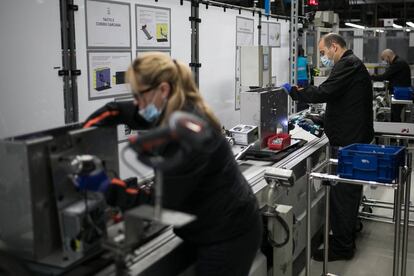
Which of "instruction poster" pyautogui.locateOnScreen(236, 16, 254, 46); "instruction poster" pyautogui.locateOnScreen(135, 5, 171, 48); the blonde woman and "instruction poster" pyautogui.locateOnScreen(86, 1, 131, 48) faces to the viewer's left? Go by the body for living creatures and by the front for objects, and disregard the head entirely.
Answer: the blonde woman

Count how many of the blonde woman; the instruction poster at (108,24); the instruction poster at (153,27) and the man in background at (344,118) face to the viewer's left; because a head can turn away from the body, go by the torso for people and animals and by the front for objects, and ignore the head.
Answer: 2

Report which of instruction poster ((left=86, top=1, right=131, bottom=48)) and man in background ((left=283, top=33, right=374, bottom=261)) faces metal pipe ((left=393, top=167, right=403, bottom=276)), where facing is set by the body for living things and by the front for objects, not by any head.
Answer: the instruction poster

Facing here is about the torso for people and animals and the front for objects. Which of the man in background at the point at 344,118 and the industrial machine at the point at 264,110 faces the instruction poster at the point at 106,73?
the man in background

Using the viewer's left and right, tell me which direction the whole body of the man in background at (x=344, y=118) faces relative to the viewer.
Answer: facing to the left of the viewer

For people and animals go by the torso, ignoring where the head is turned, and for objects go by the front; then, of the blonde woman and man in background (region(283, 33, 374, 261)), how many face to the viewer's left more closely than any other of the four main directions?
2

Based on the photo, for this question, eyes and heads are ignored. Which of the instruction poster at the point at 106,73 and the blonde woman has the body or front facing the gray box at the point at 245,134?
the instruction poster

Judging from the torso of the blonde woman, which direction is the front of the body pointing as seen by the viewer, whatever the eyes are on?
to the viewer's left

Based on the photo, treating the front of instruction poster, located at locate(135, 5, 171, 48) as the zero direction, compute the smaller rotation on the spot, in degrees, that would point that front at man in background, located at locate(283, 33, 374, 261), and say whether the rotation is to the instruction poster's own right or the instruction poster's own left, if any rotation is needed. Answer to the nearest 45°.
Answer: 0° — it already faces them

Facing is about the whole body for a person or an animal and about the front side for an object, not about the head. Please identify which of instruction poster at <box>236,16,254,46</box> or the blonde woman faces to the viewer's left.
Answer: the blonde woman

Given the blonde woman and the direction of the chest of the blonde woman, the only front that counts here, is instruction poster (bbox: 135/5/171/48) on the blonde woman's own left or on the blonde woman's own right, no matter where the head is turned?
on the blonde woman's own right

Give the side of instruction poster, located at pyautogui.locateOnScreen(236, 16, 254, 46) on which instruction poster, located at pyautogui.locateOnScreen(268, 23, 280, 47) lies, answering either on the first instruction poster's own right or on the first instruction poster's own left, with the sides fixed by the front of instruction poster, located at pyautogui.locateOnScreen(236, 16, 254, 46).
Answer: on the first instruction poster's own left

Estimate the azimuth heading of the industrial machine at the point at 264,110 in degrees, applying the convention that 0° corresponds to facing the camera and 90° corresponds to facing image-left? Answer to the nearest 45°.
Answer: approximately 315°
